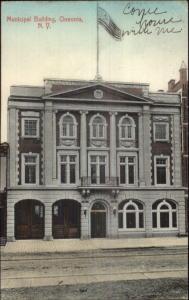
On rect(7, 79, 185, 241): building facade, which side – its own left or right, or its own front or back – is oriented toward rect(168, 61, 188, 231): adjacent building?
left

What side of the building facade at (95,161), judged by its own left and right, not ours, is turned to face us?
front
